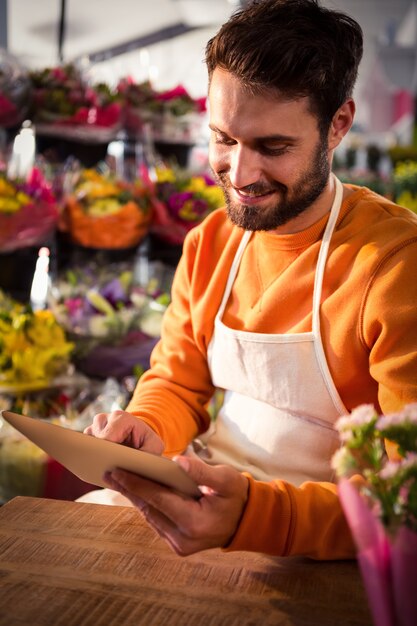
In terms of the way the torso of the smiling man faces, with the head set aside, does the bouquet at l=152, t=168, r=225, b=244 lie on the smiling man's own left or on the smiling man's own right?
on the smiling man's own right

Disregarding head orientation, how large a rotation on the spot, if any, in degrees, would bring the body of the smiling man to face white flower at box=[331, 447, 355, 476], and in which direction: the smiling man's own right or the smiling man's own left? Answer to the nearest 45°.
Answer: approximately 45° to the smiling man's own left

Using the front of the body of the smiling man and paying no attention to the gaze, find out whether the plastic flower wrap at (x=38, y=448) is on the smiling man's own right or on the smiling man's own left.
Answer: on the smiling man's own right

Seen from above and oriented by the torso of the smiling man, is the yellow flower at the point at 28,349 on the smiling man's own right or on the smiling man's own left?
on the smiling man's own right

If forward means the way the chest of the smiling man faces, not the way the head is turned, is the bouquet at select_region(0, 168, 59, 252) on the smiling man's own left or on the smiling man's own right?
on the smiling man's own right

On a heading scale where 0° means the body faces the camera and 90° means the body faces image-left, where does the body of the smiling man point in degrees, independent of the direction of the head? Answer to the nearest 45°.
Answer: approximately 45°

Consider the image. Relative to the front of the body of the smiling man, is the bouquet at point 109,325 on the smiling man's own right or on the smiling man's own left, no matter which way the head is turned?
on the smiling man's own right
